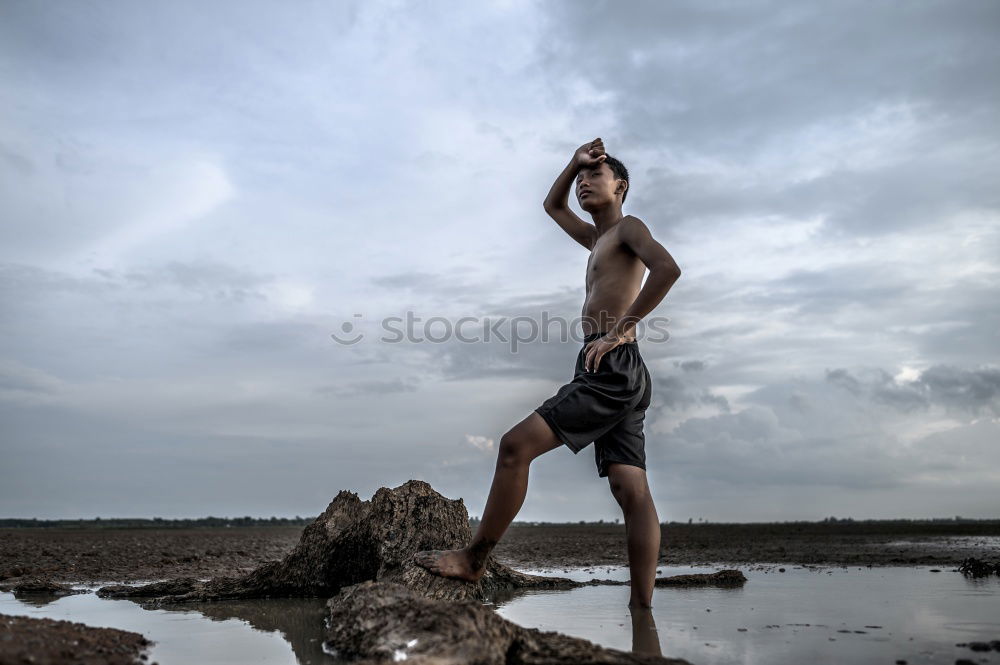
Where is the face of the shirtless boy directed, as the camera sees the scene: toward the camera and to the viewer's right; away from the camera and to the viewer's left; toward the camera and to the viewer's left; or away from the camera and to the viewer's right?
toward the camera and to the viewer's left

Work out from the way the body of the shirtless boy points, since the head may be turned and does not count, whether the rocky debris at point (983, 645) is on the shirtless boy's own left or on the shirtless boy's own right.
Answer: on the shirtless boy's own left

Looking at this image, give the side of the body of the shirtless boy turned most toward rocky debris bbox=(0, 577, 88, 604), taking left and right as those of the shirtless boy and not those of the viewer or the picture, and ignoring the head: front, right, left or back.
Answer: front

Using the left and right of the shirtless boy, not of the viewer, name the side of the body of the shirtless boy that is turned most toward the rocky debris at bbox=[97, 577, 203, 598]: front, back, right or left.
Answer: front

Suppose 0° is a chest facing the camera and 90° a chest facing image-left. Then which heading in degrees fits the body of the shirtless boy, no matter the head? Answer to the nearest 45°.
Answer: approximately 45°

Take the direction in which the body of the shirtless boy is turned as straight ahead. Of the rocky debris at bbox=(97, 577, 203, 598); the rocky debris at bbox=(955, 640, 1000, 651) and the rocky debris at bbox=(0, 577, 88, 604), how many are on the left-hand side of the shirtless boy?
1

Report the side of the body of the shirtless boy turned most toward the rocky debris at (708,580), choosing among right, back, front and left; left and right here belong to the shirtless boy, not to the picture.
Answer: back
